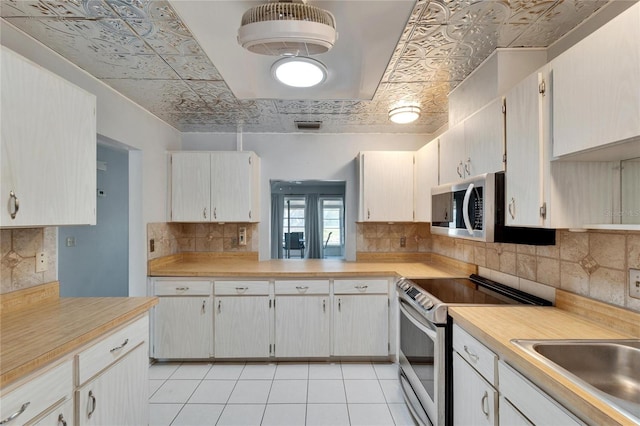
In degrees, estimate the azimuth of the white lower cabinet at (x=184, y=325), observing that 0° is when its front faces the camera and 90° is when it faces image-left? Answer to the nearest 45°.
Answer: approximately 0°

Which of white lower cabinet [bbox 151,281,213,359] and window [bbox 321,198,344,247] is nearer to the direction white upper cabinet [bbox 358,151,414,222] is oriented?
the white lower cabinet

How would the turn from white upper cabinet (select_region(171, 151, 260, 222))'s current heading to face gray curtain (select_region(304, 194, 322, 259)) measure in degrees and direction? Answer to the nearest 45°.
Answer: approximately 135° to its left

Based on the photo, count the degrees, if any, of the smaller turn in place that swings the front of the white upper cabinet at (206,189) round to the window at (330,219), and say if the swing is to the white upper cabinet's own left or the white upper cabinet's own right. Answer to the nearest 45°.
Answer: approximately 135° to the white upper cabinet's own left

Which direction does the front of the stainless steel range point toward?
to the viewer's left

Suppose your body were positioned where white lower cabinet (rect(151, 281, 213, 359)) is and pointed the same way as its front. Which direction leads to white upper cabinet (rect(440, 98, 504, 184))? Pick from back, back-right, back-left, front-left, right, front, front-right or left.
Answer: front-left

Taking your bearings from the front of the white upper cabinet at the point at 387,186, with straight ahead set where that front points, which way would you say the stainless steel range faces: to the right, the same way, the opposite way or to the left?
to the right

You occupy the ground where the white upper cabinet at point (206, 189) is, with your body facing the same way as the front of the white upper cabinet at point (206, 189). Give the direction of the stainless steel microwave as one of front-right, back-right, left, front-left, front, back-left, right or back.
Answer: front-left

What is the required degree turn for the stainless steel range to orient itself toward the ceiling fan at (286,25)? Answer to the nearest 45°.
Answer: approximately 90° to its left
